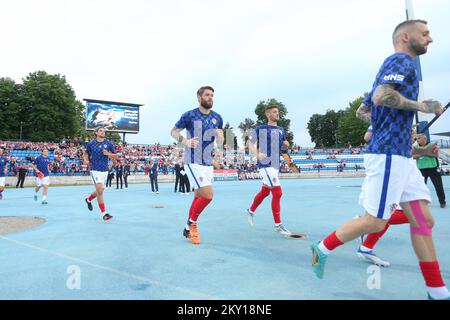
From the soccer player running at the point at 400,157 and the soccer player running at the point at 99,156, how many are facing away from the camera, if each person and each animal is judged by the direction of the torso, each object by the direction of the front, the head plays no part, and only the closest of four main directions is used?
0

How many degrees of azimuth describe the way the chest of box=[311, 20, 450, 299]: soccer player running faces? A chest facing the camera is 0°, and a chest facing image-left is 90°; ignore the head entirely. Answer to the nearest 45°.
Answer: approximately 270°

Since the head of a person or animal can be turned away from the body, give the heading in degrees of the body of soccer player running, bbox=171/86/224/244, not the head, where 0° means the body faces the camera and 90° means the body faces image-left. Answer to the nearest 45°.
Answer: approximately 315°

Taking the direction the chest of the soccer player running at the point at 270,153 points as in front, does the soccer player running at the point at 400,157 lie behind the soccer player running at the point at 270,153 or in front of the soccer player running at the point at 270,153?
in front

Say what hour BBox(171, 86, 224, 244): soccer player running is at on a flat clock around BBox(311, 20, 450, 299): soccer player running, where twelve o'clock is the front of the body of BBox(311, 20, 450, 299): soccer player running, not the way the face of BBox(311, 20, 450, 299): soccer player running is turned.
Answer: BBox(171, 86, 224, 244): soccer player running is roughly at 7 o'clock from BBox(311, 20, 450, 299): soccer player running.

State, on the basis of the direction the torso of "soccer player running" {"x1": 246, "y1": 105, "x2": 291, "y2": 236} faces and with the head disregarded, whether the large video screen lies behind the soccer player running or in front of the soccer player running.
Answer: behind

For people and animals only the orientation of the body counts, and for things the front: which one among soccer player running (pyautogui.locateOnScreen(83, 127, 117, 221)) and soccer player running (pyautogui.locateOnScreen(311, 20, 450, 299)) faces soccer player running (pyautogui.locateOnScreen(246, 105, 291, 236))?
soccer player running (pyautogui.locateOnScreen(83, 127, 117, 221))

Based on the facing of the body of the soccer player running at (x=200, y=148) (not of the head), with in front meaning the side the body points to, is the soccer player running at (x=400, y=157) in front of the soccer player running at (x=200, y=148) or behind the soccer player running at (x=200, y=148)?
in front

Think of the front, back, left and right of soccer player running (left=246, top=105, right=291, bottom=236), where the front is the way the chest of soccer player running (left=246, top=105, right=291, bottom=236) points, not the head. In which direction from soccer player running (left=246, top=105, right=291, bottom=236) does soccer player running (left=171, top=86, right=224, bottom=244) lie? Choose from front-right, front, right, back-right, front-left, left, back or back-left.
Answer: right

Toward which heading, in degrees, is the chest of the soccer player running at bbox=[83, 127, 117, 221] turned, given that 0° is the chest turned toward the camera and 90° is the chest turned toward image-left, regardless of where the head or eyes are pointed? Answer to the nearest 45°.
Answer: approximately 315°

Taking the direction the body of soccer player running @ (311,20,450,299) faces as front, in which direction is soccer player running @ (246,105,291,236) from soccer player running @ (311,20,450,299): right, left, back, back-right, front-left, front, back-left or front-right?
back-left
